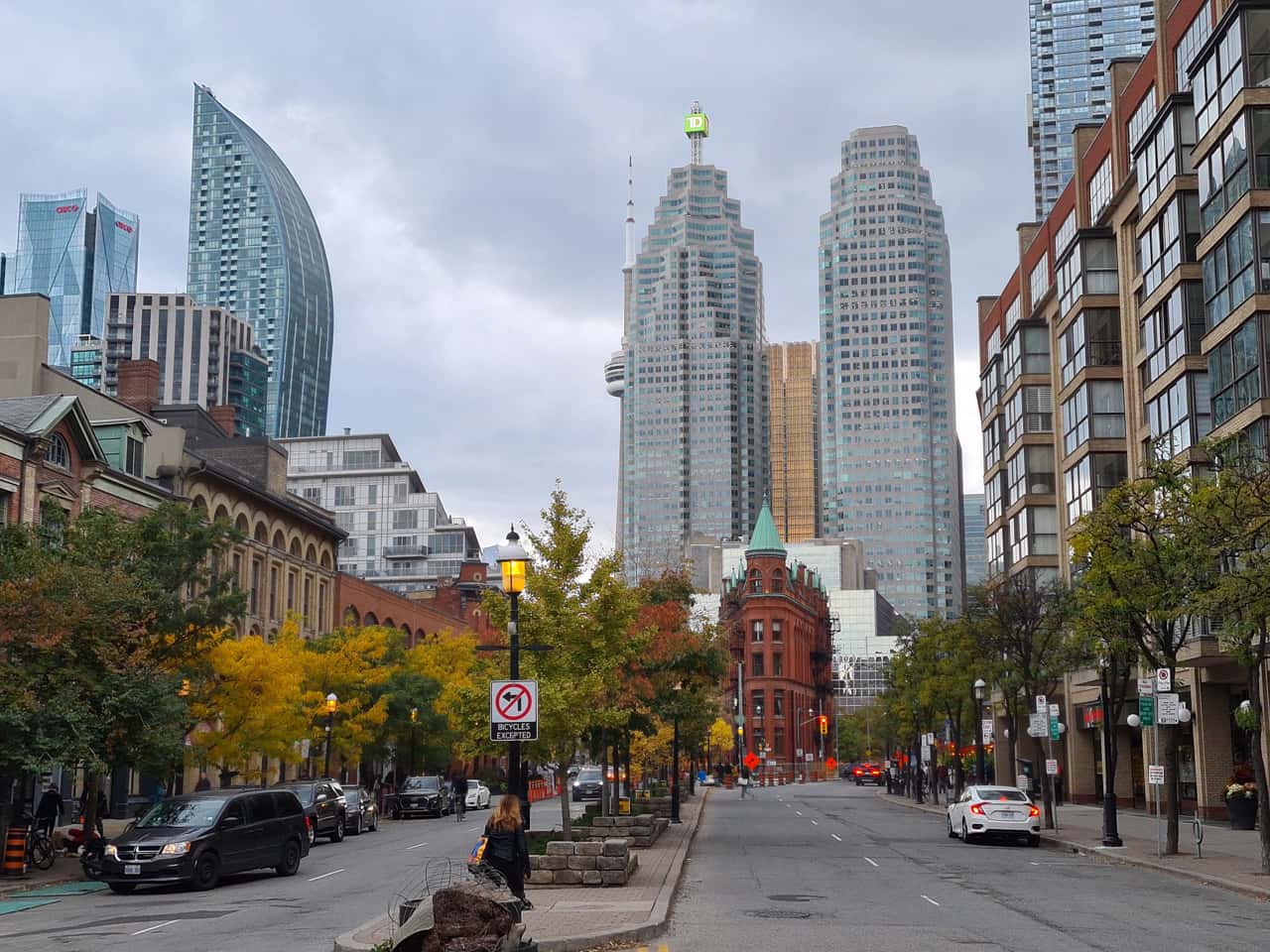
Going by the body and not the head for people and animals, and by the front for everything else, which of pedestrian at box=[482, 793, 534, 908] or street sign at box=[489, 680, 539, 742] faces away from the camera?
the pedestrian

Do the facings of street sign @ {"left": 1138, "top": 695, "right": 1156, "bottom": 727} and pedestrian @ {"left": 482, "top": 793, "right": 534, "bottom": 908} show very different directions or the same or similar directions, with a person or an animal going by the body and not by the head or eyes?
very different directions

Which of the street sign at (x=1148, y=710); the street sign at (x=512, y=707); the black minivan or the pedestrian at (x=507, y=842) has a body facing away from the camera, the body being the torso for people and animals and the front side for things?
the pedestrian

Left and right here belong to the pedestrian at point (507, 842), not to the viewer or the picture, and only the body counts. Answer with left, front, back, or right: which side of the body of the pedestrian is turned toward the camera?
back

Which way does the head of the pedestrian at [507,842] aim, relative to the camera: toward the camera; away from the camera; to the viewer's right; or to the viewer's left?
away from the camera

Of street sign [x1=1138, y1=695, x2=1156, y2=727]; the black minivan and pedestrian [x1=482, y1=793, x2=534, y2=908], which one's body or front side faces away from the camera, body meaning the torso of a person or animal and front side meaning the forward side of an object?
the pedestrian

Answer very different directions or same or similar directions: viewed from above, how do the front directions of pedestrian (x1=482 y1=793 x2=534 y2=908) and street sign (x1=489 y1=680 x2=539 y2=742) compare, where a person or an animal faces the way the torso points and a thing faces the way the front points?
very different directions

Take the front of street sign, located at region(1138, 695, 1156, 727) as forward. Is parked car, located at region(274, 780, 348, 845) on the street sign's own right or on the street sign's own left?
on the street sign's own right

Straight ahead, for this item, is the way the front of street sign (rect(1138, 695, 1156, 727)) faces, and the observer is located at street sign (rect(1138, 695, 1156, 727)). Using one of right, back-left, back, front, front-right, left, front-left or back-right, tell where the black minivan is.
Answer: front-right

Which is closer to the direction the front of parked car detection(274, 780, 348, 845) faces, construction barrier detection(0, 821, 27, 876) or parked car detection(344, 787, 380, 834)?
the construction barrier

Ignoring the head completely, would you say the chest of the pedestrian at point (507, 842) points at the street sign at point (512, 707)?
yes
